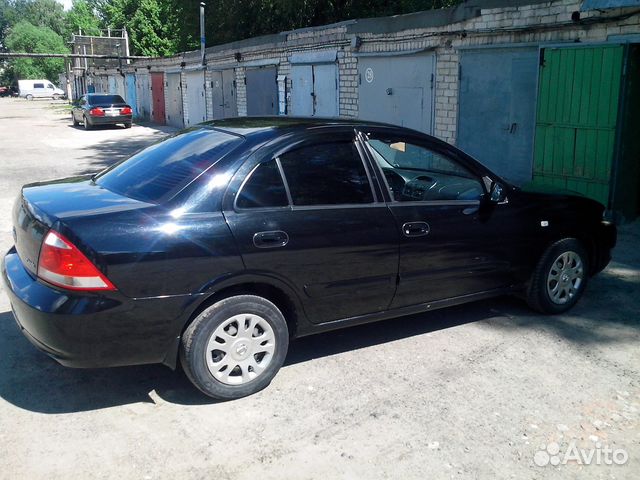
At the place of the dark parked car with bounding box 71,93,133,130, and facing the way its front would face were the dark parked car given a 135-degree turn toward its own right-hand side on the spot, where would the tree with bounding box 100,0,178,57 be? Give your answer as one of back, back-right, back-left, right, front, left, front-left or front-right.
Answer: left

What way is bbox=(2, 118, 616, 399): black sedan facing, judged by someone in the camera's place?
facing away from the viewer and to the right of the viewer

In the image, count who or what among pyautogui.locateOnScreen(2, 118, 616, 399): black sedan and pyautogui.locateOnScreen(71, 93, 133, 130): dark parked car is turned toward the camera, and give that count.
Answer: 0

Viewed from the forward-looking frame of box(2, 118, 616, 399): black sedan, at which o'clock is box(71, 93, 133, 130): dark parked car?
The dark parked car is roughly at 10 o'clock from the black sedan.

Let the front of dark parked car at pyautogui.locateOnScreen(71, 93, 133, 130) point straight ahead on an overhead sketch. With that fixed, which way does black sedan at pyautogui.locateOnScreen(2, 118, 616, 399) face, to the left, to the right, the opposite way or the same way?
to the right

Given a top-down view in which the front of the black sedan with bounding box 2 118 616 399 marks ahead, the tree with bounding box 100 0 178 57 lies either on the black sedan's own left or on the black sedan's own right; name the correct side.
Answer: on the black sedan's own left

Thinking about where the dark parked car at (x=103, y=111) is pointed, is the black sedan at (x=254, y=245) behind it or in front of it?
behind

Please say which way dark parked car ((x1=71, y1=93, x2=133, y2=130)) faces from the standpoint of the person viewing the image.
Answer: facing away from the viewer and to the left of the viewer
